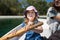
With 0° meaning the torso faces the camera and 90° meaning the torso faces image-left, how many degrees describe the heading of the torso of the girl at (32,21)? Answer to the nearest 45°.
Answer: approximately 0°
